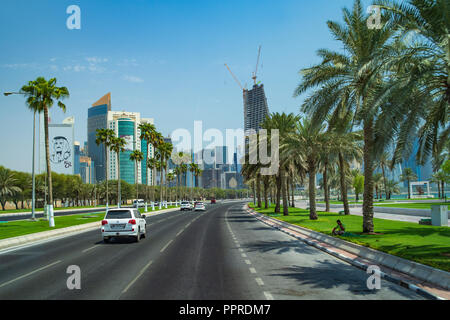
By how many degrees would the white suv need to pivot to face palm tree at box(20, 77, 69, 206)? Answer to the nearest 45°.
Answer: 0° — it already faces it

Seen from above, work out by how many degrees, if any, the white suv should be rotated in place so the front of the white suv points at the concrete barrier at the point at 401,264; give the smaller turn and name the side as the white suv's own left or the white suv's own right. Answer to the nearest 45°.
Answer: approximately 135° to the white suv's own right

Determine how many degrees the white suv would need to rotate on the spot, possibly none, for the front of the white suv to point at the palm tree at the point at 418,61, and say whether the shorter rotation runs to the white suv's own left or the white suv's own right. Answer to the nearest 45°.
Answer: approximately 135° to the white suv's own right

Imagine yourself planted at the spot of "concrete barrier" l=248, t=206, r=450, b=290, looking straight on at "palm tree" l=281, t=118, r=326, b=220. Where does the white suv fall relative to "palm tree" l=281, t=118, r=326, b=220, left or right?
left

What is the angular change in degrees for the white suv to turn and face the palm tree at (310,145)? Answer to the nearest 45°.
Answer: approximately 45° to its right

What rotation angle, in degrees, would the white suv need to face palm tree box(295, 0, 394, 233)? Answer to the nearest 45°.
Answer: approximately 90° to its right

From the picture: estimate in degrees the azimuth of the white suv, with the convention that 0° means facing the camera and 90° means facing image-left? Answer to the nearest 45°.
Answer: approximately 180°

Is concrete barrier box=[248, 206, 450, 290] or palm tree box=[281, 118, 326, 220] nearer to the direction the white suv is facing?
the palm tree
